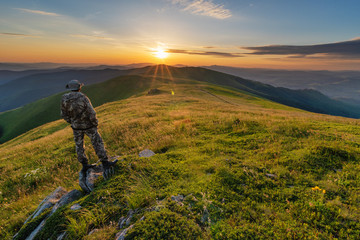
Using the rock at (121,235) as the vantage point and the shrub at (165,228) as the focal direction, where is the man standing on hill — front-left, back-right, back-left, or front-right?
back-left

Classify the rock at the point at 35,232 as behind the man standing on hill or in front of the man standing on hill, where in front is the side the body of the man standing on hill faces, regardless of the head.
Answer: behind

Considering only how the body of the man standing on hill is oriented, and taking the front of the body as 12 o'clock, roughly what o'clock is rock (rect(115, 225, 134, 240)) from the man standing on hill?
The rock is roughly at 4 o'clock from the man standing on hill.

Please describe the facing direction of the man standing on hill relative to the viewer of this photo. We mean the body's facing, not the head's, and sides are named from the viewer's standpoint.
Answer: facing away from the viewer and to the right of the viewer

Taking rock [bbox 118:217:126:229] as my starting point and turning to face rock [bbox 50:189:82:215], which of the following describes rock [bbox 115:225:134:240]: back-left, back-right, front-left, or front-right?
back-left

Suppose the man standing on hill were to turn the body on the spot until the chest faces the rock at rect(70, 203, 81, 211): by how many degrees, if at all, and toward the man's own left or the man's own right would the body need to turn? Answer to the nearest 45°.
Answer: approximately 135° to the man's own right

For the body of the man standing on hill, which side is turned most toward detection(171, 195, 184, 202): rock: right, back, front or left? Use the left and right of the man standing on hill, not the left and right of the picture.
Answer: right

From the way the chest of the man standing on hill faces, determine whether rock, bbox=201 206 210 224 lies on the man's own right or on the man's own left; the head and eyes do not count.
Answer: on the man's own right

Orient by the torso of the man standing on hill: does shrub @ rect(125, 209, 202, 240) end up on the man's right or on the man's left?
on the man's right

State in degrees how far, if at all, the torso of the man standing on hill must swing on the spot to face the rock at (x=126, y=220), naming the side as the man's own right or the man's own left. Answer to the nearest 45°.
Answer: approximately 135° to the man's own right
